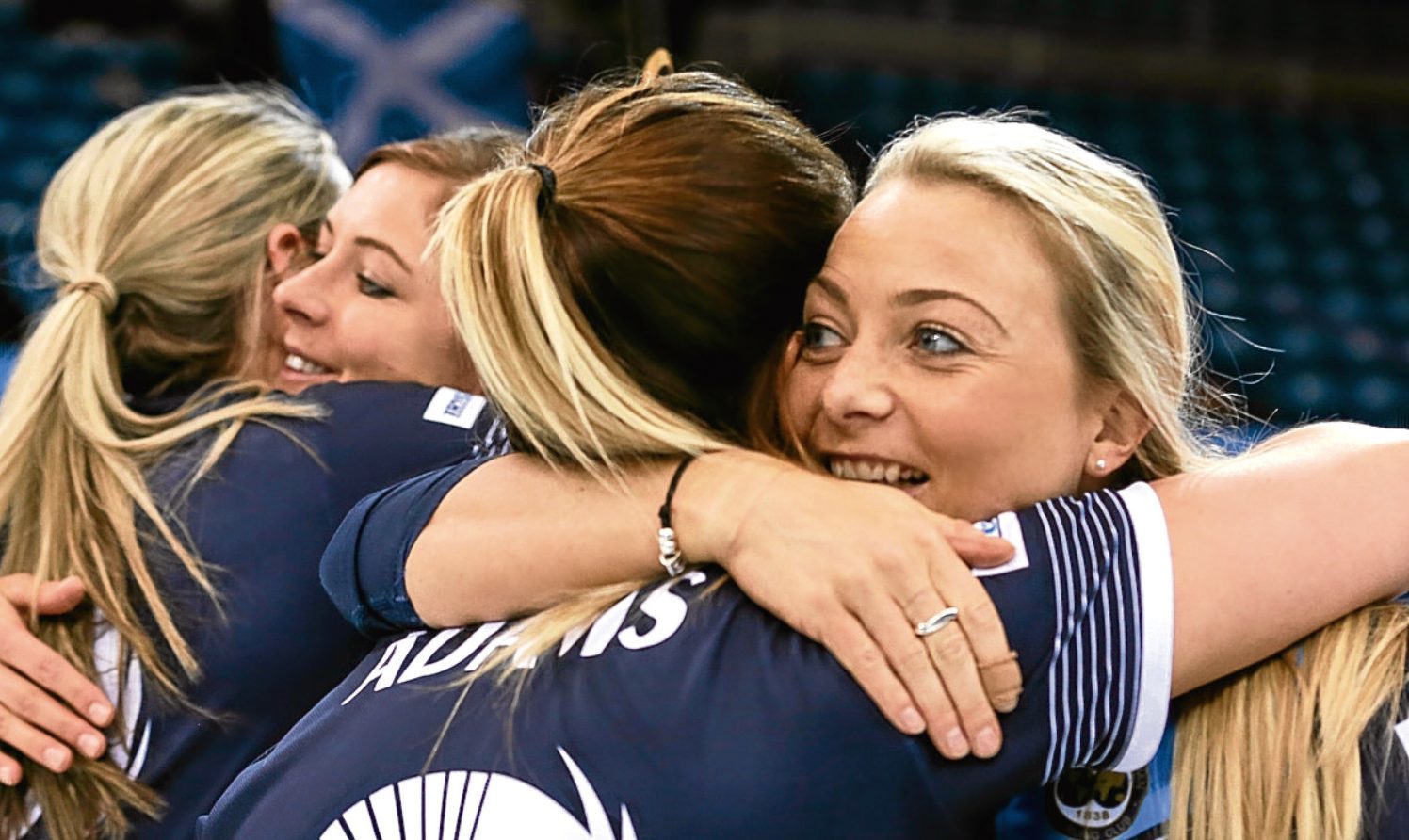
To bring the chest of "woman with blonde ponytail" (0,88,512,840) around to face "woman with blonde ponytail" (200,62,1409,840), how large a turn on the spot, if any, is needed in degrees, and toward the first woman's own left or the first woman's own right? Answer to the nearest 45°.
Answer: approximately 90° to the first woman's own right

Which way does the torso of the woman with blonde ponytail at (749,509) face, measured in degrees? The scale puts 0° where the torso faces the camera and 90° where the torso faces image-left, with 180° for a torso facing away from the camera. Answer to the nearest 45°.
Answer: approximately 225°

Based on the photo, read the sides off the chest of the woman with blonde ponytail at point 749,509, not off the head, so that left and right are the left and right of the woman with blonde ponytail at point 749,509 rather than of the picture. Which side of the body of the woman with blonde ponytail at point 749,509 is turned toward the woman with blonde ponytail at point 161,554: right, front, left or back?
left

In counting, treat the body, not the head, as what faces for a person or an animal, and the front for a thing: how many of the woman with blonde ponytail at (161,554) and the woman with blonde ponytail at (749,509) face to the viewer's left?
0

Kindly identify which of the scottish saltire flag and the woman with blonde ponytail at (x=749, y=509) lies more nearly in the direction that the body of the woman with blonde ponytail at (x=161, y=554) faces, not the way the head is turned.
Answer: the scottish saltire flag

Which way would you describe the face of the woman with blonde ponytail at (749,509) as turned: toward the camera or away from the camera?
away from the camera

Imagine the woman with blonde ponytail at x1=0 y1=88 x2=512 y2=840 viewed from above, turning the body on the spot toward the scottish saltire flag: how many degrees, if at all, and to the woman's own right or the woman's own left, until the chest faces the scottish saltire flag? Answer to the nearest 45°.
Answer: approximately 45° to the woman's own left

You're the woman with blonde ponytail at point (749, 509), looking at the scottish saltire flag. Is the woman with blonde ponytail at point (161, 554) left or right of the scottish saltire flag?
left

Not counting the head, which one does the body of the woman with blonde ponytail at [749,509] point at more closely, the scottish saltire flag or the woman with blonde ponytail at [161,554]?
the scottish saltire flag

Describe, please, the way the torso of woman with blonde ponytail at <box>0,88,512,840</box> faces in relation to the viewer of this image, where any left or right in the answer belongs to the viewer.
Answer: facing away from the viewer and to the right of the viewer

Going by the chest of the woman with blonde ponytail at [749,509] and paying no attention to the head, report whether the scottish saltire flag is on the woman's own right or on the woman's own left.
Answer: on the woman's own left
